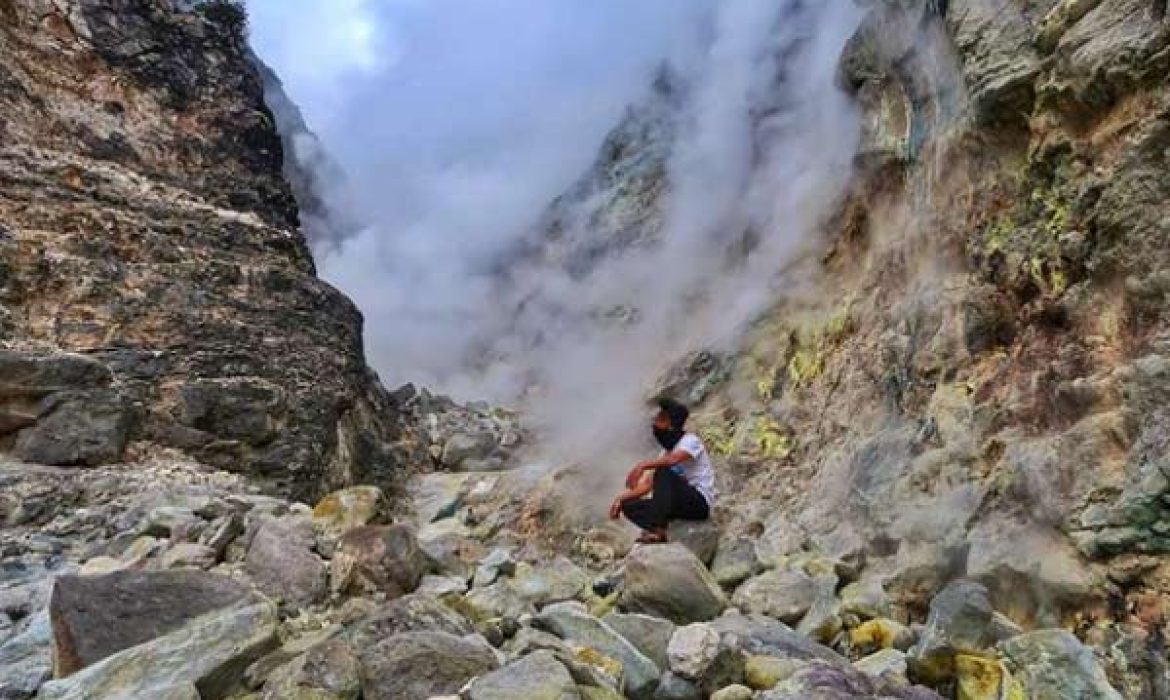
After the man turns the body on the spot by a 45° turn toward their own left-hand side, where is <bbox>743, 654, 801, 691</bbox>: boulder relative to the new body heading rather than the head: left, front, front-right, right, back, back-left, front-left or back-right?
front-left

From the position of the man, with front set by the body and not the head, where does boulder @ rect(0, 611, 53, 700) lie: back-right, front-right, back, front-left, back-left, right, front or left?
front-left

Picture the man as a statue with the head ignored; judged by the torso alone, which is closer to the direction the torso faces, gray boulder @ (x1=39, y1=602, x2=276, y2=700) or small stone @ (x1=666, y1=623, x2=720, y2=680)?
the gray boulder

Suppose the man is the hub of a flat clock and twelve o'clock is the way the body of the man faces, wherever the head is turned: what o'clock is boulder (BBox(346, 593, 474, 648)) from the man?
The boulder is roughly at 10 o'clock from the man.

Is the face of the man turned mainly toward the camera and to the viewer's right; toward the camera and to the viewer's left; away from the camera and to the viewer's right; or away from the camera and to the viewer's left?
toward the camera and to the viewer's left

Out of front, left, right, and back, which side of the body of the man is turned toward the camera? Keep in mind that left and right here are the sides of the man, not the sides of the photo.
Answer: left

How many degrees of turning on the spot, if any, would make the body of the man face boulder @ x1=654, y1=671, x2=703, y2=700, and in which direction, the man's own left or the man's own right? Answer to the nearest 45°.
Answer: approximately 90° to the man's own left

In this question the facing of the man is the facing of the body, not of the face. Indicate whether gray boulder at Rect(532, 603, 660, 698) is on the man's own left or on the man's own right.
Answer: on the man's own left

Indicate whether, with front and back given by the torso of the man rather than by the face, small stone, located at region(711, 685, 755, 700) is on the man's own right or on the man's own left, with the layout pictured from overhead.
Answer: on the man's own left

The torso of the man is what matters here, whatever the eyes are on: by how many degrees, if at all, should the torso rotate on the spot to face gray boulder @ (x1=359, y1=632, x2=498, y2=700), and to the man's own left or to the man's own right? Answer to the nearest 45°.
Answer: approximately 45° to the man's own left
